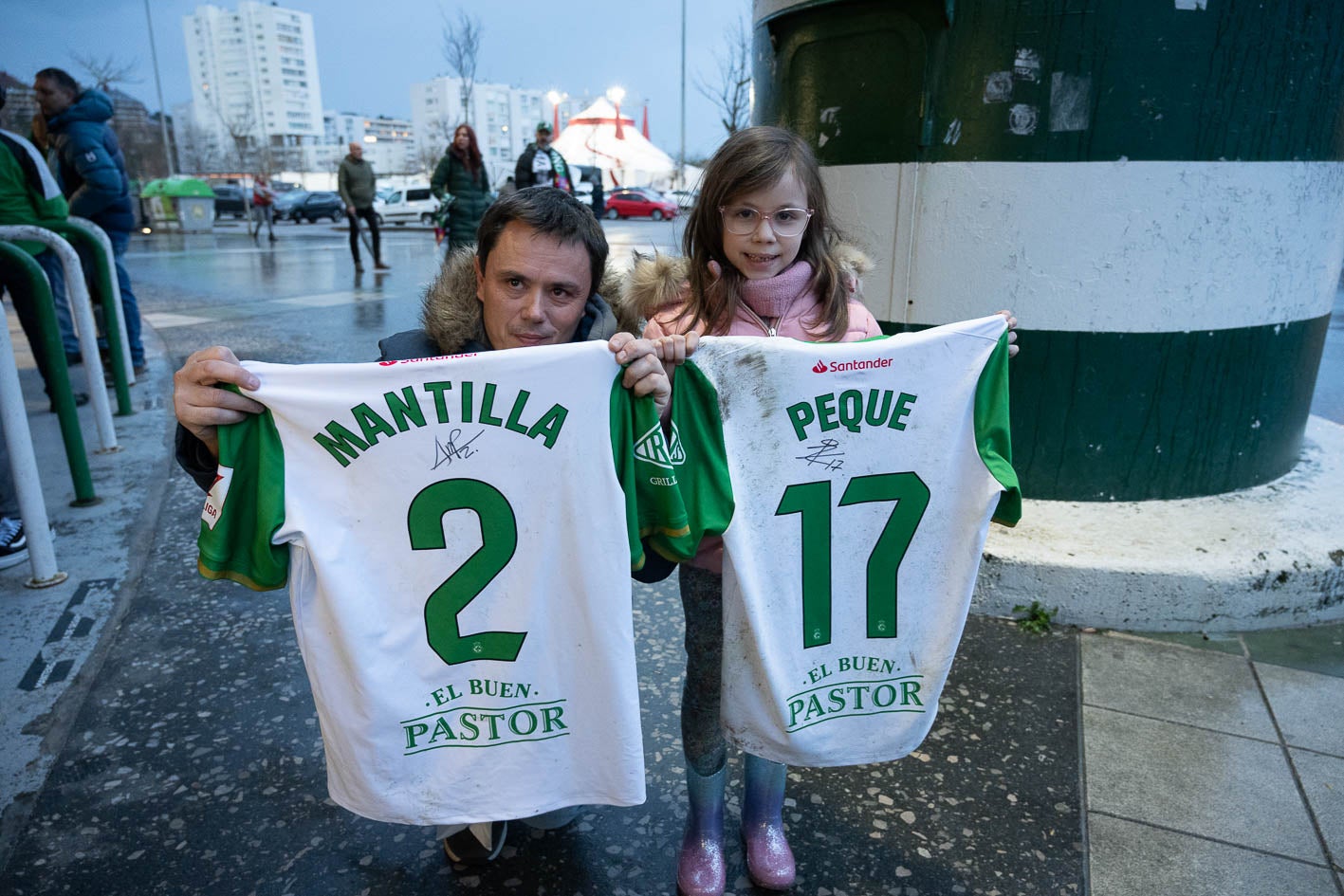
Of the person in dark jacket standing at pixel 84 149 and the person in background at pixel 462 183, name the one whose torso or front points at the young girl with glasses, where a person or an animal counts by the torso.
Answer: the person in background

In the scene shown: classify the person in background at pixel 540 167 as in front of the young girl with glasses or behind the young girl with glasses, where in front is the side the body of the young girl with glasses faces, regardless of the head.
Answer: behind

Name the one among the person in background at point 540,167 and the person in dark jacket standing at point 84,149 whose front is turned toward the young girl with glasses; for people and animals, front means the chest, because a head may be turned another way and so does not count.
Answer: the person in background

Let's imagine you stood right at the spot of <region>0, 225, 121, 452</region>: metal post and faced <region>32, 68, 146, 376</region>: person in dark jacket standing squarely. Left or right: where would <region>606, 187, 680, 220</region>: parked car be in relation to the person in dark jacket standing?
right

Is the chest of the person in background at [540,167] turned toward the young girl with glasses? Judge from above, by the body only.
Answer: yes

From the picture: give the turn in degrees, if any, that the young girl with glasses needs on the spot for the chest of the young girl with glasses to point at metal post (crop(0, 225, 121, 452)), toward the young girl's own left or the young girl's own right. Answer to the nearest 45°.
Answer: approximately 135° to the young girl's own right
